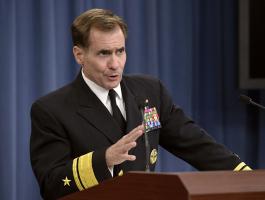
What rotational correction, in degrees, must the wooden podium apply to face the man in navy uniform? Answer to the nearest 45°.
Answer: approximately 135° to its left

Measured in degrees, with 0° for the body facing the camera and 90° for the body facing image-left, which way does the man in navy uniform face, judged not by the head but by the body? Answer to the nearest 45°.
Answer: approximately 315°

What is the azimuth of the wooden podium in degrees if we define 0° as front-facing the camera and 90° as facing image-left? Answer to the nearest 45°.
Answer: approximately 315°
